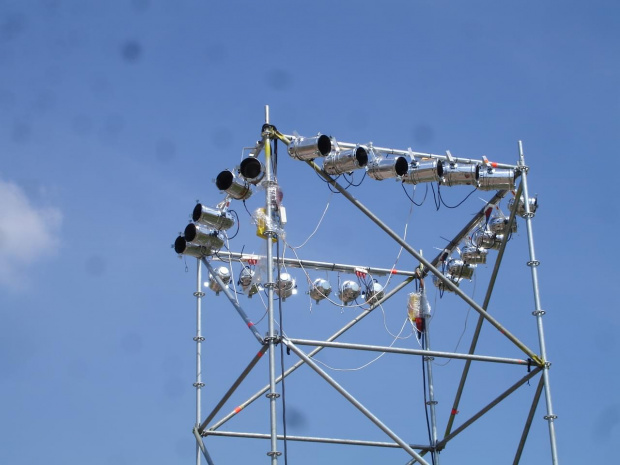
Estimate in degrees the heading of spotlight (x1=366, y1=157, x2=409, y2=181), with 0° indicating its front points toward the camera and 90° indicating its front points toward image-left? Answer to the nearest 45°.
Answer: approximately 315°

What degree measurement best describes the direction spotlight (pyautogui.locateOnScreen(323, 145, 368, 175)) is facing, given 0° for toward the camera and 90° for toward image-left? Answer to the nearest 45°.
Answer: approximately 315°

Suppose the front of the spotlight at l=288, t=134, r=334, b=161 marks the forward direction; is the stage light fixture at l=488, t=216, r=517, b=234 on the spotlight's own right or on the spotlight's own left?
on the spotlight's own left
